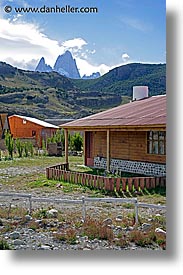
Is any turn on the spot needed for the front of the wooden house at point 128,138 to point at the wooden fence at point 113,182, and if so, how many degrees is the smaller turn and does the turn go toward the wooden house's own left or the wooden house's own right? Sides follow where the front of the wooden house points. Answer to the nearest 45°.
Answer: approximately 45° to the wooden house's own left

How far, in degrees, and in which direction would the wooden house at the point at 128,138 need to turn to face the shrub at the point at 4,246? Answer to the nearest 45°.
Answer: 0° — it already faces it

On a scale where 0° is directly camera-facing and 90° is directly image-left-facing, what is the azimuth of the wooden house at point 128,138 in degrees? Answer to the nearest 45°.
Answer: approximately 45°

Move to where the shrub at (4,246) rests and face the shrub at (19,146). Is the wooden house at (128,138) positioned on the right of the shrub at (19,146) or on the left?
right

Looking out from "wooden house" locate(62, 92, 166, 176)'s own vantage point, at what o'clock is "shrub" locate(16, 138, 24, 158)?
The shrub is roughly at 2 o'clock from the wooden house.
